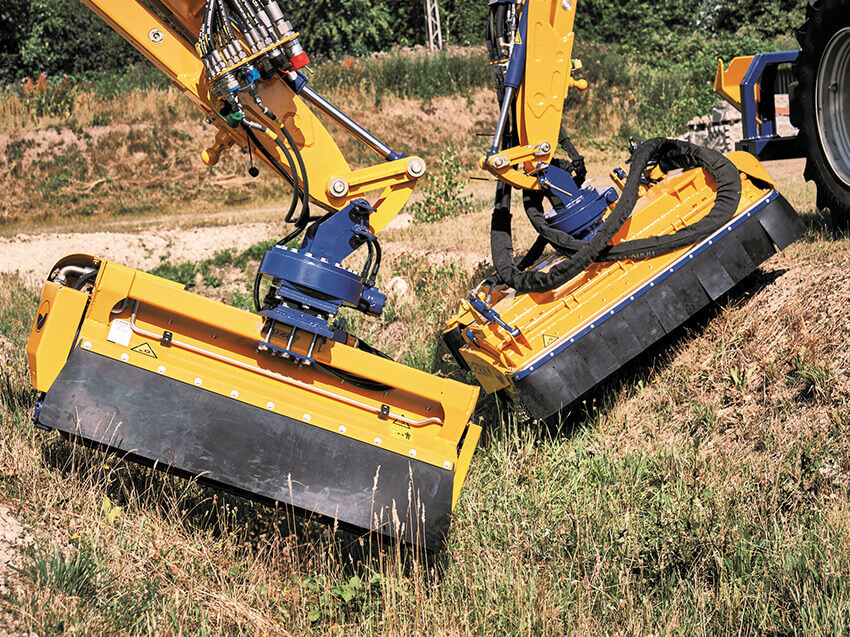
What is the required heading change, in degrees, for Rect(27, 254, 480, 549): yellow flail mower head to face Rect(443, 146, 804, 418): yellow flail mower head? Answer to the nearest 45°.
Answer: approximately 135° to its left

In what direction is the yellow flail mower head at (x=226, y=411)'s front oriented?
toward the camera

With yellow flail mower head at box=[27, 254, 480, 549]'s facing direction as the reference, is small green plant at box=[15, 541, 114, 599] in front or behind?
in front

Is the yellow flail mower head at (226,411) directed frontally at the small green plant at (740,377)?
no

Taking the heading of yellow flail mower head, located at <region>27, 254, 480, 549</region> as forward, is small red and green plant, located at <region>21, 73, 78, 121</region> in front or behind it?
behind

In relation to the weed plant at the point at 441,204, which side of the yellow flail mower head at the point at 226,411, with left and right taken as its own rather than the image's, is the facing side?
back

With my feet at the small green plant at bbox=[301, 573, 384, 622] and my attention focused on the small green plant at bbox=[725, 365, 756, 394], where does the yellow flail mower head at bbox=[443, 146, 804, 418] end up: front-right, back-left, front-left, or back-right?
front-left
